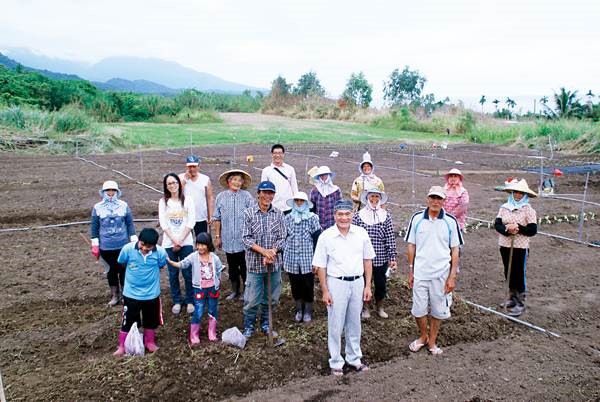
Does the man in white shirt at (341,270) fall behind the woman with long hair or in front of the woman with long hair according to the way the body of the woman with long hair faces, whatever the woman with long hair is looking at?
in front

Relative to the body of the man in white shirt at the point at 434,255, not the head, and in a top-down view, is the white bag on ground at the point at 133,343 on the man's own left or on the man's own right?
on the man's own right

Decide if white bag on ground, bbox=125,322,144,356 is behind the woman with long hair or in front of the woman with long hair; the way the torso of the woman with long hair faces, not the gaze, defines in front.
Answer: in front

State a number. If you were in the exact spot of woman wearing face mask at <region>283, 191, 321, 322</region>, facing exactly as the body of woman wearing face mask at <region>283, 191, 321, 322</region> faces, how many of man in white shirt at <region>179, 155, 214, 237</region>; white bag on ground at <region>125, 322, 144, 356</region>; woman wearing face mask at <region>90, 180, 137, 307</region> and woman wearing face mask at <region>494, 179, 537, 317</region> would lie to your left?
1

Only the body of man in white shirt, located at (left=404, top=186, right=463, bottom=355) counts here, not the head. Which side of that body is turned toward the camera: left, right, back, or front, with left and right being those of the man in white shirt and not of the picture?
front

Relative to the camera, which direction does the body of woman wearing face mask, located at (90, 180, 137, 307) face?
toward the camera

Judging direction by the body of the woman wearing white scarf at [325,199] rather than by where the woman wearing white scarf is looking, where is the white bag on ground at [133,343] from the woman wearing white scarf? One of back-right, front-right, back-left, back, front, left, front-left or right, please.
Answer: front-right

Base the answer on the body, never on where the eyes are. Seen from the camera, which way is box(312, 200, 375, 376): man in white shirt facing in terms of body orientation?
toward the camera

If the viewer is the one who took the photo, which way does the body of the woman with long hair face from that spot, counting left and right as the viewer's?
facing the viewer

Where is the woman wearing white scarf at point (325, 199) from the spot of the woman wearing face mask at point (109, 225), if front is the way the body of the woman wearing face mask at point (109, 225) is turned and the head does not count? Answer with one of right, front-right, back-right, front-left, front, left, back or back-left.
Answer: left
